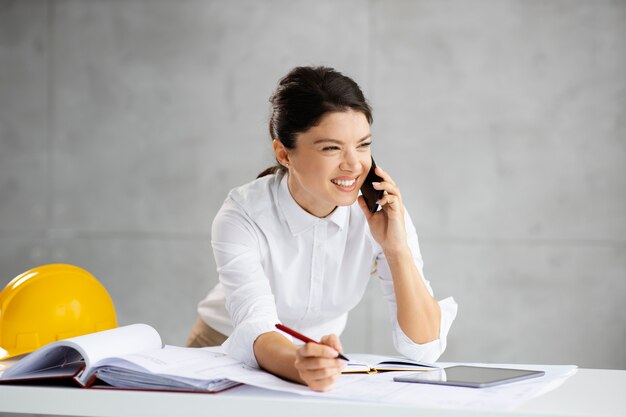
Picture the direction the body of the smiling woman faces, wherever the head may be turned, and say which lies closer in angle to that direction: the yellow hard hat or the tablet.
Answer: the tablet

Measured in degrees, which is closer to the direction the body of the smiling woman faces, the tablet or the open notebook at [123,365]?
the tablet

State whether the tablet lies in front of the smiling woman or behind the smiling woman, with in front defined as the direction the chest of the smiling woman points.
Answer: in front

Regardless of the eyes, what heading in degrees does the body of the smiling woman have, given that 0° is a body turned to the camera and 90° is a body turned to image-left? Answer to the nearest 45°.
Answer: approximately 315°

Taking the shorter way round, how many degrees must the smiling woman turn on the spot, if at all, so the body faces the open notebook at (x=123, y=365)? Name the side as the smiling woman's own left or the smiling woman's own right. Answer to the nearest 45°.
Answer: approximately 90° to the smiling woman's own right

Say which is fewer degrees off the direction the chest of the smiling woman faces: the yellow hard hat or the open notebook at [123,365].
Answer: the open notebook
